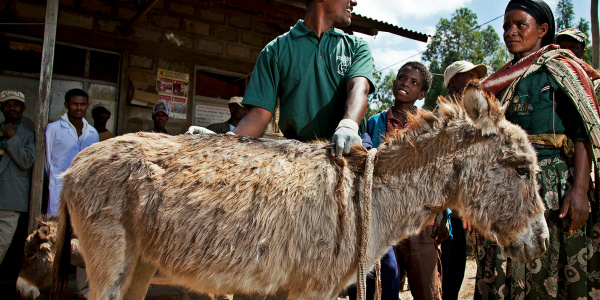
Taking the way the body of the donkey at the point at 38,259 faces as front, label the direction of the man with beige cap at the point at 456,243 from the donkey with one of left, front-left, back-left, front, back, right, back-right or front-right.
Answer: left

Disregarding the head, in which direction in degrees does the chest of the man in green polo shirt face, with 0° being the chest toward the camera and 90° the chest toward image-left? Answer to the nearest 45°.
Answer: approximately 0°

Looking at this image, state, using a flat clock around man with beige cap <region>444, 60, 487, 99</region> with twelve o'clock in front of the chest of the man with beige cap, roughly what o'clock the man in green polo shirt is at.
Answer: The man in green polo shirt is roughly at 4 o'clock from the man with beige cap.

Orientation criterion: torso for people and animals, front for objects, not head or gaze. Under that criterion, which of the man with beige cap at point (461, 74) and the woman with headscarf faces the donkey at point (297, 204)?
the woman with headscarf
